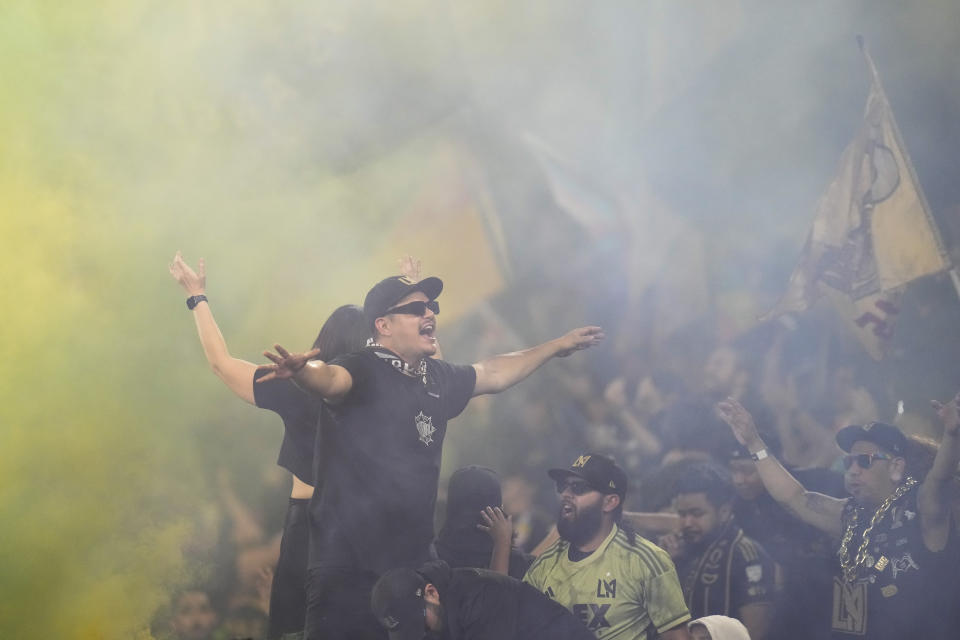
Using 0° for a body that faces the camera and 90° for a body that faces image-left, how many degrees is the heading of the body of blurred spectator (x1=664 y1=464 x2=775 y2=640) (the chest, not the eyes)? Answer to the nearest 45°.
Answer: approximately 45°

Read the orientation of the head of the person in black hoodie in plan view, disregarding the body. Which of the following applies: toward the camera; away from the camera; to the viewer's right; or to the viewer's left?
away from the camera

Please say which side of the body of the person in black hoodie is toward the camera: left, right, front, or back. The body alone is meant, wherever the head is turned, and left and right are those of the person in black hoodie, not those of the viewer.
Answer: back

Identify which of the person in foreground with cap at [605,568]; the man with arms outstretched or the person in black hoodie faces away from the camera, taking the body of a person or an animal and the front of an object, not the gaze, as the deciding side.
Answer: the person in black hoodie

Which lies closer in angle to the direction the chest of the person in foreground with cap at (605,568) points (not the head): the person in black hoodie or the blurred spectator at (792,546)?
the person in black hoodie

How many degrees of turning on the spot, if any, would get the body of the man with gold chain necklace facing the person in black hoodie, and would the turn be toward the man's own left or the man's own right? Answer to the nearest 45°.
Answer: approximately 45° to the man's own right

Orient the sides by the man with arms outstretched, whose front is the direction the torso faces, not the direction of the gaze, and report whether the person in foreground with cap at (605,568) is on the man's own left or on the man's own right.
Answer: on the man's own left
